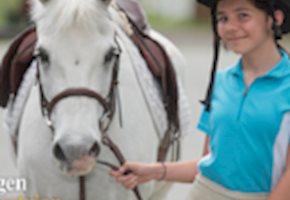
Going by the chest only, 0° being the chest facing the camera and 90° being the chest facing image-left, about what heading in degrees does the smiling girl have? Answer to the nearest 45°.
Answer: approximately 45°

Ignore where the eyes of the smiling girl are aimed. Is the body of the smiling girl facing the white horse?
no
